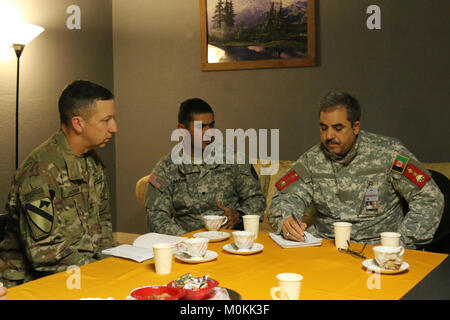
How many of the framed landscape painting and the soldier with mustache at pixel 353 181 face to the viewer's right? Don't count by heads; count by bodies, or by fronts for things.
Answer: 0

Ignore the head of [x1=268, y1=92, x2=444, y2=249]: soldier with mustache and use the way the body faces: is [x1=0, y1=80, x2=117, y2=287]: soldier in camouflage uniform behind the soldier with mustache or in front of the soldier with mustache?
in front

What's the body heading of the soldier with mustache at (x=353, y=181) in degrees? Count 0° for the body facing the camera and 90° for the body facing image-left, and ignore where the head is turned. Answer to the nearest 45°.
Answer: approximately 45°

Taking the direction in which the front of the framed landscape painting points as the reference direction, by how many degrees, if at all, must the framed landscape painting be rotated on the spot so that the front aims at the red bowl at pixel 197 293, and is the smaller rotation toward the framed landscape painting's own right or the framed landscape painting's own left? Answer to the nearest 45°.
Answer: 0° — it already faces it

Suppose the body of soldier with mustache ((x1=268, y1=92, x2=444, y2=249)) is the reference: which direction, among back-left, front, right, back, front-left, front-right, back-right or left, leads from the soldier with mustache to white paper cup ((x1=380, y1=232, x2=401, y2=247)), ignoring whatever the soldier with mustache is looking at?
front-left

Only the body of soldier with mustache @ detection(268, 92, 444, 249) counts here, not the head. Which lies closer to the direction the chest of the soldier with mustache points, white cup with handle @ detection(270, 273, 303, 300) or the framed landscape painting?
the white cup with handle

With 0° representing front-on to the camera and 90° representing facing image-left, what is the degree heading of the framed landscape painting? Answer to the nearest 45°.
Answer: approximately 0°

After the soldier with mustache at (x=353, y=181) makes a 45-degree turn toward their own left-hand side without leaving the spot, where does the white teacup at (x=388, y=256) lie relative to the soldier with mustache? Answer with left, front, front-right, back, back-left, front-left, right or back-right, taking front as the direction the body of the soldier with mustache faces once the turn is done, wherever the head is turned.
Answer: front

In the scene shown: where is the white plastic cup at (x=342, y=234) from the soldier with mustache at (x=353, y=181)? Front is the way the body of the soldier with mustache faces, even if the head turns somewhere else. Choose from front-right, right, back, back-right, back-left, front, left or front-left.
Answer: front-left

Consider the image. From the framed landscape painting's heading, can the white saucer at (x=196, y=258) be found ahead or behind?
ahead

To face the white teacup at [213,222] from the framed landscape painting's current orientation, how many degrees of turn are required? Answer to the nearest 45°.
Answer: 0° — it already faces it
